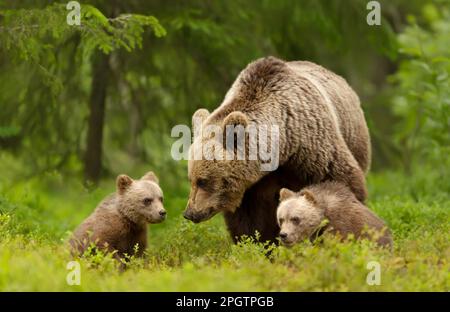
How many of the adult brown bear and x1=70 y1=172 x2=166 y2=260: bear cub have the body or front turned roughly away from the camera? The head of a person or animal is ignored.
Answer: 0

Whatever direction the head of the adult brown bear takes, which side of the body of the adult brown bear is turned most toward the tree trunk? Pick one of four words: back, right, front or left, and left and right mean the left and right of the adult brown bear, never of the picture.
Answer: right

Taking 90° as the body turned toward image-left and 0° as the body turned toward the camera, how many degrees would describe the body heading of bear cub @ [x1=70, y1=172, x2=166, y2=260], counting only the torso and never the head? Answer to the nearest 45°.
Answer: approximately 315°

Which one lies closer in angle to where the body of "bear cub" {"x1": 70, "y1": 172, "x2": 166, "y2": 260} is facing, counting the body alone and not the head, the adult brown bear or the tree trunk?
the adult brown bear

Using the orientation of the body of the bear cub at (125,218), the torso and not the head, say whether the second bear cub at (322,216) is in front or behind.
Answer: in front

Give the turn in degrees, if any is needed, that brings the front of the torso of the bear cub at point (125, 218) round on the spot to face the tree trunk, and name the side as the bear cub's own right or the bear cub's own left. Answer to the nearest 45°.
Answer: approximately 135° to the bear cub's own left

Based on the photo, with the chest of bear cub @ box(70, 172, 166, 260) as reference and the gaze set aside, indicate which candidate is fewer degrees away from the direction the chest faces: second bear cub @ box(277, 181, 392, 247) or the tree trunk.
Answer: the second bear cub

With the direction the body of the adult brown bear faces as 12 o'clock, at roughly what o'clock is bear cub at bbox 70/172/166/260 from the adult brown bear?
The bear cub is roughly at 1 o'clock from the adult brown bear.

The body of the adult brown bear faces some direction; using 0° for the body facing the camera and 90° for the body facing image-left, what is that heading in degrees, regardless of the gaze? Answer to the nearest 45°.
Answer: approximately 45°

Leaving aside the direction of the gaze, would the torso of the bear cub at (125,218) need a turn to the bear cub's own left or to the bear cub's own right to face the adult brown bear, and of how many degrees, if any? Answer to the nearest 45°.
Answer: approximately 45° to the bear cub's own left

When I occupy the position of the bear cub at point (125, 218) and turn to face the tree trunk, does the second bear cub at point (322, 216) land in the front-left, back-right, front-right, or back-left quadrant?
back-right
